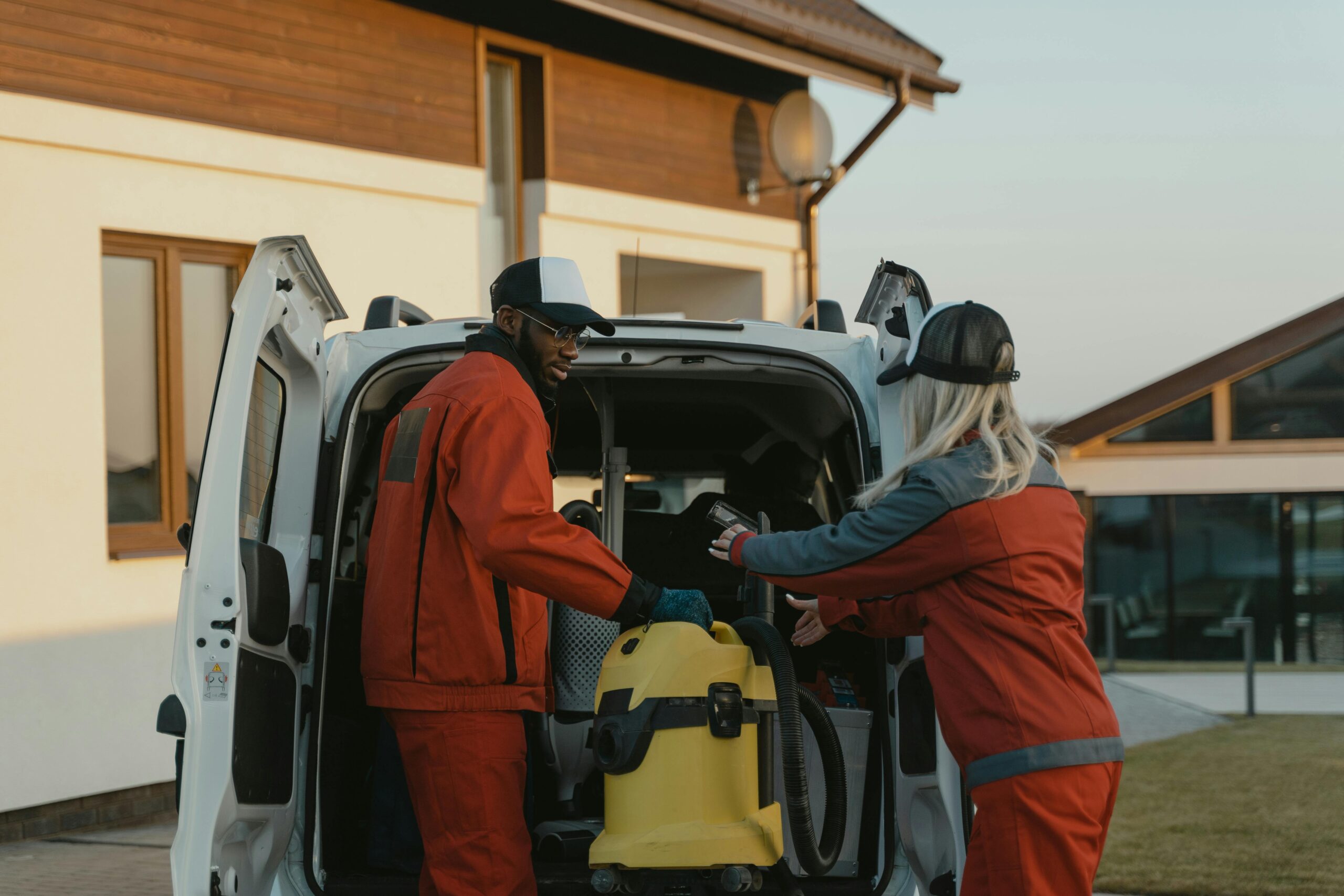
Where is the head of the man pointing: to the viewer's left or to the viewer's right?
to the viewer's right

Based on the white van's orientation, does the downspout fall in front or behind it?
in front

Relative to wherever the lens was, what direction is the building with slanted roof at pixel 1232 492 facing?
facing the viewer

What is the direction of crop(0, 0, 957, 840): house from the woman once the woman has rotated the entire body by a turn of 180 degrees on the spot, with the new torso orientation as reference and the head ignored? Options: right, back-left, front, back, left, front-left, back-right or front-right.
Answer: back

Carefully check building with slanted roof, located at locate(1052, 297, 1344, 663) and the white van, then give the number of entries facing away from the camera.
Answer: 1

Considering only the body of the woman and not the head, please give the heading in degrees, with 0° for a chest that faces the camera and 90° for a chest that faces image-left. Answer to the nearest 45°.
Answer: approximately 135°

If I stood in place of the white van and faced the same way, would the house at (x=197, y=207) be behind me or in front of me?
in front

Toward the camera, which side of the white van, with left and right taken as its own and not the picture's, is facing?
back

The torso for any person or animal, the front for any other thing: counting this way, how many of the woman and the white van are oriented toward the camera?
0

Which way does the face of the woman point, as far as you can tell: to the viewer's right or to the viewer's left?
to the viewer's left

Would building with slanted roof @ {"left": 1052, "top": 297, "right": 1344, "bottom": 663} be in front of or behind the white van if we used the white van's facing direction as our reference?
in front

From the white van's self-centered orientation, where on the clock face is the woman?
The woman is roughly at 4 o'clock from the white van.

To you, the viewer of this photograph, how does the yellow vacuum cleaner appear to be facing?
facing the viewer and to the left of the viewer
